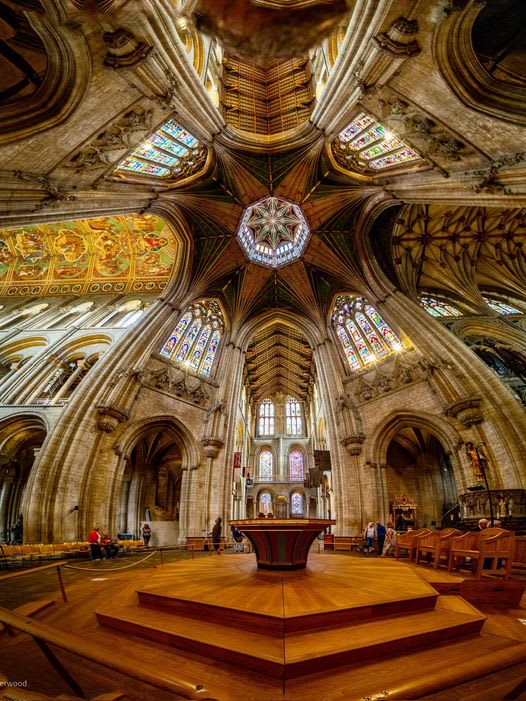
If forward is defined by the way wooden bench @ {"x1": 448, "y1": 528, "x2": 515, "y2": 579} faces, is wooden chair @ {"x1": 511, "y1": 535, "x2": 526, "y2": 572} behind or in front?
behind

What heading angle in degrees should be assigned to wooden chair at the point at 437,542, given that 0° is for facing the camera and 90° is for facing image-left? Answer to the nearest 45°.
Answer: approximately 45°

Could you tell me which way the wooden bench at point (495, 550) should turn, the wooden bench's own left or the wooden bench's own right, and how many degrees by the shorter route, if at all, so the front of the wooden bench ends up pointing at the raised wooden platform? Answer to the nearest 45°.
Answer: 0° — it already faces it
